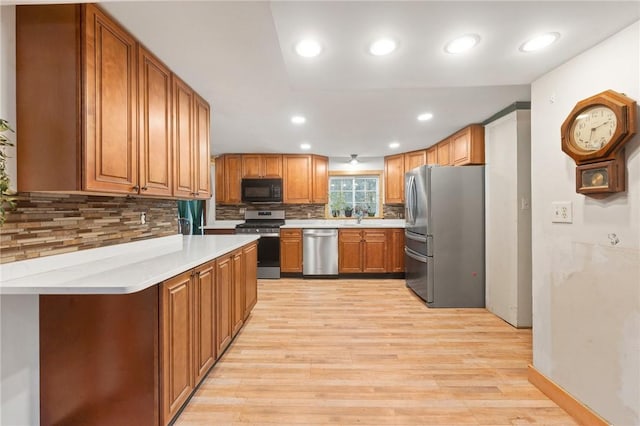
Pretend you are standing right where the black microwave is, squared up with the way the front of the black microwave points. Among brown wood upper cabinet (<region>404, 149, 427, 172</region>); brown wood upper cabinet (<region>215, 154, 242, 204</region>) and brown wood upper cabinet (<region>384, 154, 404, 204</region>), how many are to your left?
2

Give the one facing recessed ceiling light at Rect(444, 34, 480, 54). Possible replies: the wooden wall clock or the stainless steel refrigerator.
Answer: the wooden wall clock

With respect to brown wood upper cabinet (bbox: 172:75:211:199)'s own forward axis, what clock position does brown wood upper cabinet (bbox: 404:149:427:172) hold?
brown wood upper cabinet (bbox: 404:149:427:172) is roughly at 10 o'clock from brown wood upper cabinet (bbox: 172:75:211:199).

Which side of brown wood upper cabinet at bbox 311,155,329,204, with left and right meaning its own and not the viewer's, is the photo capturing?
front

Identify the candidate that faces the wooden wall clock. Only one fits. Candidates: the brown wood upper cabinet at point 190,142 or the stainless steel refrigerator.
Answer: the brown wood upper cabinet

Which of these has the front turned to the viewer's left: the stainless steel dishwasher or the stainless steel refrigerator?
the stainless steel refrigerator

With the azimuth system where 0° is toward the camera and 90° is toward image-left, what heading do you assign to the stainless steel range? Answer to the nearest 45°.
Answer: approximately 0°

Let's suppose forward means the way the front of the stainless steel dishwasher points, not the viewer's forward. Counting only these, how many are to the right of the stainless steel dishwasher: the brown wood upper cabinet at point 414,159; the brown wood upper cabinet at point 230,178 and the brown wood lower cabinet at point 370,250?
1

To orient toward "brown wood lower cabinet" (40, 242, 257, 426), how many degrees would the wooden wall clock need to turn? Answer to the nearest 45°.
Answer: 0° — it already faces it

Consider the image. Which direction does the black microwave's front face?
toward the camera

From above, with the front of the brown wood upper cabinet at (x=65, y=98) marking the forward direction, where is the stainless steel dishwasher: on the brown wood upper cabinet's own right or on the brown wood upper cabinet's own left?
on the brown wood upper cabinet's own left
